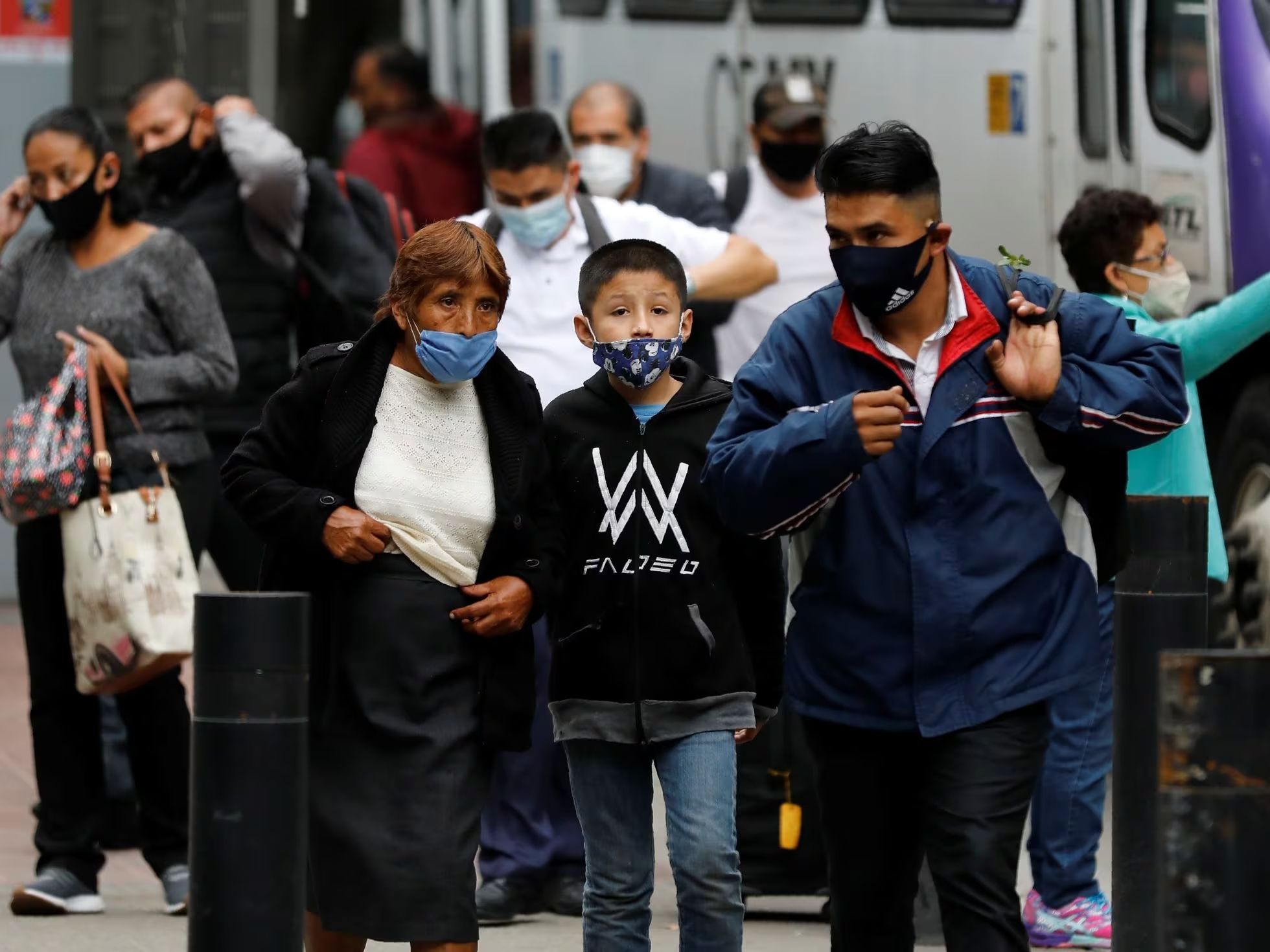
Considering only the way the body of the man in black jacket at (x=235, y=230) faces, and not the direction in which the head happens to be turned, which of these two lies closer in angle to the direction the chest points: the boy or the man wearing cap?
the boy

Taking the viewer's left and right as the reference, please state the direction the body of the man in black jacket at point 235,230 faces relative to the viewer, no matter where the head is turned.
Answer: facing the viewer and to the left of the viewer

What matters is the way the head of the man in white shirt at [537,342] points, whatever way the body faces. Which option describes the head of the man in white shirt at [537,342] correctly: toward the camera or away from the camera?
toward the camera

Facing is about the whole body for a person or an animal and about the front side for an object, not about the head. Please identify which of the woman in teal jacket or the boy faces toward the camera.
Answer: the boy

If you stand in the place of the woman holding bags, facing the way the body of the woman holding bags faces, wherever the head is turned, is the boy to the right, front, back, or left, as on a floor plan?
left

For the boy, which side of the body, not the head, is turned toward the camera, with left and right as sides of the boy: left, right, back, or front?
front

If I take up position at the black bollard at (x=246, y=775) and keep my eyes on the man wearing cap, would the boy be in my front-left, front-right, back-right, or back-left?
front-right

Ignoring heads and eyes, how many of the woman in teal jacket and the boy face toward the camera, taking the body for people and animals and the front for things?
1

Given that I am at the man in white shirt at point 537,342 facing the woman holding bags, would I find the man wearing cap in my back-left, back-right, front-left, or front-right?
back-right
